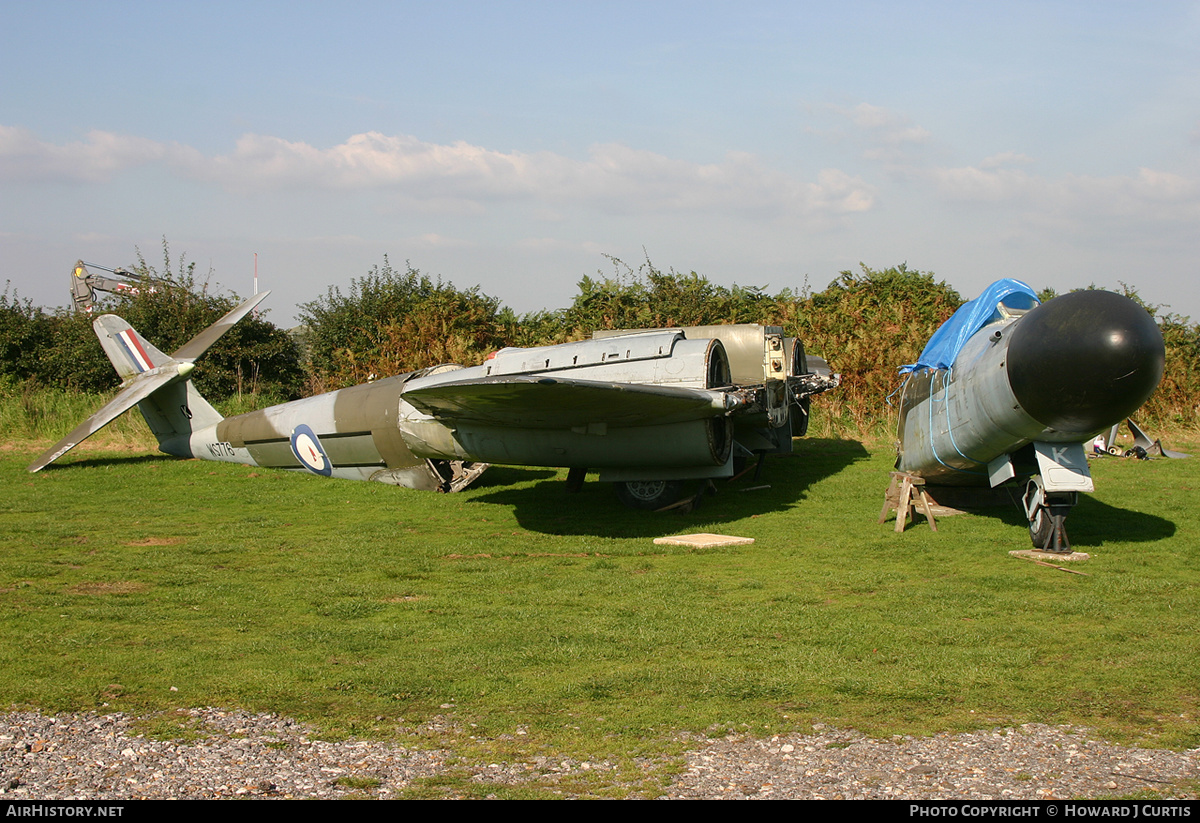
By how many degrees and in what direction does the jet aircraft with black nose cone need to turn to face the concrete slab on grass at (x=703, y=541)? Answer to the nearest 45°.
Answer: approximately 135° to its right

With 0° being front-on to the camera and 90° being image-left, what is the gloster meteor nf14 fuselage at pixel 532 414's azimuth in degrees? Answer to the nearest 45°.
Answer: approximately 315°

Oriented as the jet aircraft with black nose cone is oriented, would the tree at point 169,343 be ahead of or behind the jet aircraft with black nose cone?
behind

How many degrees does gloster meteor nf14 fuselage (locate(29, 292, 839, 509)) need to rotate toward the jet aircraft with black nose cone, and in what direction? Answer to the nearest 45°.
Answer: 0° — it already faces it

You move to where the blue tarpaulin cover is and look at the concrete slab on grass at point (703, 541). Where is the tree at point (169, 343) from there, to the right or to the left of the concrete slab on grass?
right

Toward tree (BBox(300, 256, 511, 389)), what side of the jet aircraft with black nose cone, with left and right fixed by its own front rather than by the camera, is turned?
back

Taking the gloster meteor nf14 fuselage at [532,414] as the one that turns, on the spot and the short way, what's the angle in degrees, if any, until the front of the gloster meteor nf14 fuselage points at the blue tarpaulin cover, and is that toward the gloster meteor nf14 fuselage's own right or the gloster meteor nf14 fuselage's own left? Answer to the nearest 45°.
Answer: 0° — it already faces it

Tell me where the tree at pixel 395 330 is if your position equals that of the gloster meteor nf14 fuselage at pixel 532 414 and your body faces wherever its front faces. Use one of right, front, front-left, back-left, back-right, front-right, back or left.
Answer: back-left
